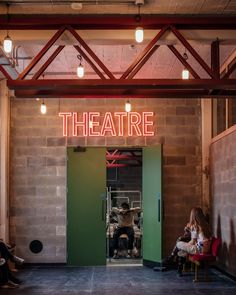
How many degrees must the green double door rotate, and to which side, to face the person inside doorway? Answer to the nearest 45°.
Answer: approximately 135° to its left

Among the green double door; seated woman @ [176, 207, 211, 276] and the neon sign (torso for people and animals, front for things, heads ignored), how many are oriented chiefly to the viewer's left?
1

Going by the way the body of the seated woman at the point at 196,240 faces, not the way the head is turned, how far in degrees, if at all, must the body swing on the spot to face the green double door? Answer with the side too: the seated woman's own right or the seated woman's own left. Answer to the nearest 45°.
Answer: approximately 45° to the seated woman's own right

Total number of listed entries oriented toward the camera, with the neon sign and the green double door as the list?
2

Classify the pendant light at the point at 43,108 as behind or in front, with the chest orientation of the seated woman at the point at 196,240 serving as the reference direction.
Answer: in front

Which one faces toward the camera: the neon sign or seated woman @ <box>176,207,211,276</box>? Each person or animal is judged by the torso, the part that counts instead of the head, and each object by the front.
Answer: the neon sign

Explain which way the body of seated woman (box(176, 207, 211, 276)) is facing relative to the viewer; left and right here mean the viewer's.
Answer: facing to the left of the viewer

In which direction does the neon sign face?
toward the camera

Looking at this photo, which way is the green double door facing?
toward the camera

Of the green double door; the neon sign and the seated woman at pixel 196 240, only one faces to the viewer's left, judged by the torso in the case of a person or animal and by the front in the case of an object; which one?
the seated woman

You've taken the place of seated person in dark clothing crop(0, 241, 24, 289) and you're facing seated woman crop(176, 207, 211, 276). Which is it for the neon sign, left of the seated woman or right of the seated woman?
left

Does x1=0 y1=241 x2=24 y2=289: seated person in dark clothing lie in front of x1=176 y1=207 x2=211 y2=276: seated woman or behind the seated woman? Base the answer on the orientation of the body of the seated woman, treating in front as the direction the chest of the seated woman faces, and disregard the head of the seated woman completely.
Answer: in front

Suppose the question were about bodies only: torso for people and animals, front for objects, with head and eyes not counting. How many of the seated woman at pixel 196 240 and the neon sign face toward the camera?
1

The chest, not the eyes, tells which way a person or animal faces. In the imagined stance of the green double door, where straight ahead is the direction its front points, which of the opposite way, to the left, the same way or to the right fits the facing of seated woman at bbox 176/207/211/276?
to the right
